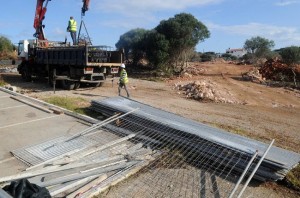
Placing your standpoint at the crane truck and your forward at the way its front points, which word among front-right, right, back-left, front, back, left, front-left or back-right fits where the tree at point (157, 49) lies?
right

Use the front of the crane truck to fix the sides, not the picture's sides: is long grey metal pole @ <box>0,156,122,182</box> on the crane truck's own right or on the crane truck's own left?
on the crane truck's own left

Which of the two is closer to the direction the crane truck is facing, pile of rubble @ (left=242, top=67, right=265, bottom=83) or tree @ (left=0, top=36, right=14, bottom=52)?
the tree

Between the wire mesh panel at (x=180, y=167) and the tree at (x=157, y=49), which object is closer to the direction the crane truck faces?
the tree

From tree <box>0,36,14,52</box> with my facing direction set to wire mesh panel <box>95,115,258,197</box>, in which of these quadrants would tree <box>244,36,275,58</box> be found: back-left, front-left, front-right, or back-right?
front-left

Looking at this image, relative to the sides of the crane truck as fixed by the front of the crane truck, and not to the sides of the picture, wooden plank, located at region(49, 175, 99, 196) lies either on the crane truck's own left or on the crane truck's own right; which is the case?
on the crane truck's own left

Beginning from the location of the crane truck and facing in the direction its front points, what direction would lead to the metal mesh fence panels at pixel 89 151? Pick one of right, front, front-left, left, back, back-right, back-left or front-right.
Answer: back-left

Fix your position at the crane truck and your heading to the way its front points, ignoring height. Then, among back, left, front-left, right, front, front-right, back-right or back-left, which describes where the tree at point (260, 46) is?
right

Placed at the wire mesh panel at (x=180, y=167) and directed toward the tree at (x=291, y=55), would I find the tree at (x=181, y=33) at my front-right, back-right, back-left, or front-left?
front-left

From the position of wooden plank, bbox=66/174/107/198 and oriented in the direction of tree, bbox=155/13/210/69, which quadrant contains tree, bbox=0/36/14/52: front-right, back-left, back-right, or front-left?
front-left

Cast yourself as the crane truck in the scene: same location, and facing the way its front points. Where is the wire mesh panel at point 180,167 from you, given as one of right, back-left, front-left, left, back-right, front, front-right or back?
back-left

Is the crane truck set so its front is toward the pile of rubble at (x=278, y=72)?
no

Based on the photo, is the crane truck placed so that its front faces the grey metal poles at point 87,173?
no
